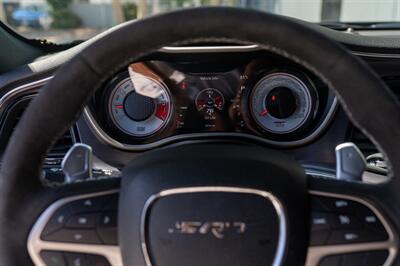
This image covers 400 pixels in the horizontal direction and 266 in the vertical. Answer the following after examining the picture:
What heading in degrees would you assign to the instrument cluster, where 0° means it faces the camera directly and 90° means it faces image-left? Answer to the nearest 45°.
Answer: approximately 0°

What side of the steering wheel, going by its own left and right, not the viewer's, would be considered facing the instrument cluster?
back

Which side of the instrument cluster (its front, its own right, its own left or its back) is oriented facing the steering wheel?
front

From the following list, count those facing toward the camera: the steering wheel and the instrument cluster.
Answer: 2

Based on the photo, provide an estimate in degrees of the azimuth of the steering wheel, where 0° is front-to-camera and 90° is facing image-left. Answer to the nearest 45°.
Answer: approximately 0°
